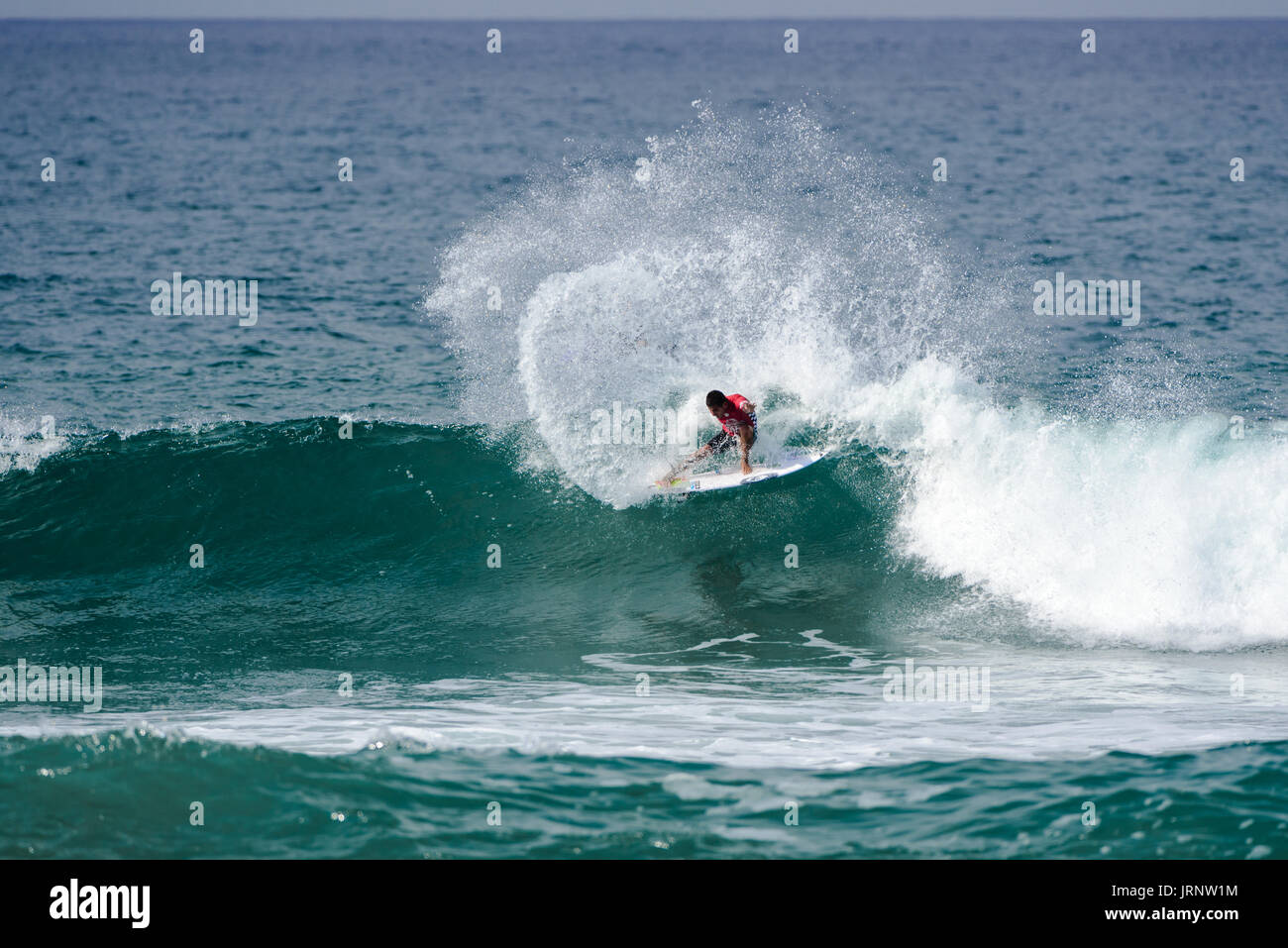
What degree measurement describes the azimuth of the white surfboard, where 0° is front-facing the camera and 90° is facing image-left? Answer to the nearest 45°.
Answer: approximately 270°
